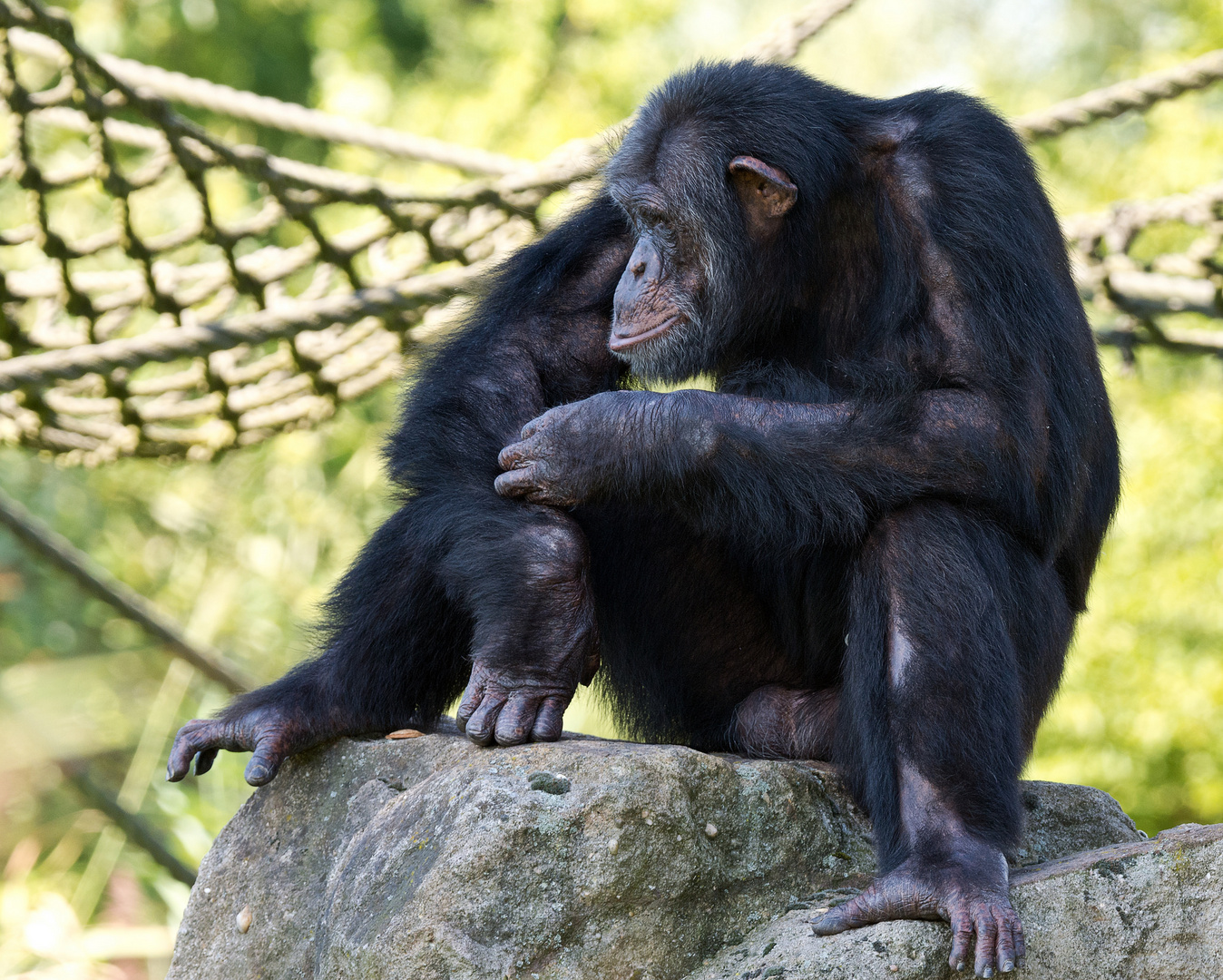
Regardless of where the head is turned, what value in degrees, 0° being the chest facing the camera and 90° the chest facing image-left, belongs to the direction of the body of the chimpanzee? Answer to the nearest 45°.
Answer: approximately 45°

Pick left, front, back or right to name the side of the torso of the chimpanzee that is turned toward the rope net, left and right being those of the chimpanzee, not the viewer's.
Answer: right
